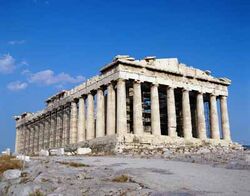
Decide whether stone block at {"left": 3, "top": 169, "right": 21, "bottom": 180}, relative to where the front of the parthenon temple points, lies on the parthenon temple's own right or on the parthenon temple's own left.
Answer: on the parthenon temple's own right

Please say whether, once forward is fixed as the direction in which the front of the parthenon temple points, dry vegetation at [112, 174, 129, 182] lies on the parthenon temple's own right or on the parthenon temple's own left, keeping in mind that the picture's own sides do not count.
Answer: on the parthenon temple's own right

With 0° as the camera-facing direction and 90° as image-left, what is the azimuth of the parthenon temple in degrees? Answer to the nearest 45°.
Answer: approximately 315°
